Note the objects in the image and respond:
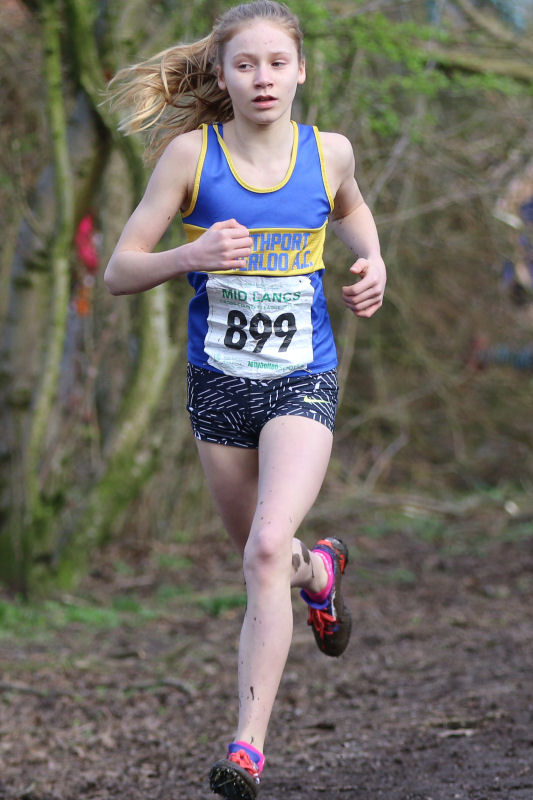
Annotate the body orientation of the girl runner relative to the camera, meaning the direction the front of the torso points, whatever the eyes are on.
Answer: toward the camera

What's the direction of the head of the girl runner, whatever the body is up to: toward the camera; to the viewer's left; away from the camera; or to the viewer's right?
toward the camera
